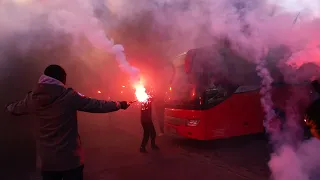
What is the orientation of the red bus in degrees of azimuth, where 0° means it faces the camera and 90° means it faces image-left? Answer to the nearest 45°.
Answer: approximately 45°

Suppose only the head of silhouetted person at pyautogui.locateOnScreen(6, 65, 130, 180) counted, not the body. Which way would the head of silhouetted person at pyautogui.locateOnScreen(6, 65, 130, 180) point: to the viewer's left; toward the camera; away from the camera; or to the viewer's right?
away from the camera

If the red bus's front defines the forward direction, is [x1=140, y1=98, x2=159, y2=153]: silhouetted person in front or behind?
in front

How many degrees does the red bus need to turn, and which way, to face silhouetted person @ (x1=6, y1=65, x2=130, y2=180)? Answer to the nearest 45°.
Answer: approximately 45° to its left

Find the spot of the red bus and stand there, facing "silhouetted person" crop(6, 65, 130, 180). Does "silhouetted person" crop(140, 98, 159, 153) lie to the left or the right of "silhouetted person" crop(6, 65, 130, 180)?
right
